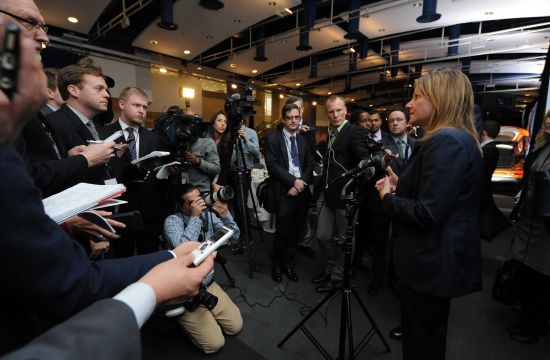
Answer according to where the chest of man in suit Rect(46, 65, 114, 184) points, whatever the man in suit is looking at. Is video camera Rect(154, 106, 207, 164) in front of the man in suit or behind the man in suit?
in front

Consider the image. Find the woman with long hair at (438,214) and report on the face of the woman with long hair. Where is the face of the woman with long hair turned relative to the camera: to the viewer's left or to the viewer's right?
to the viewer's left

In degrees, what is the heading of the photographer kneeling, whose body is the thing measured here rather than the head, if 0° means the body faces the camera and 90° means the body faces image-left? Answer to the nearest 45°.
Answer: approximately 315°

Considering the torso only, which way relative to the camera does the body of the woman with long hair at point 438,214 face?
to the viewer's left

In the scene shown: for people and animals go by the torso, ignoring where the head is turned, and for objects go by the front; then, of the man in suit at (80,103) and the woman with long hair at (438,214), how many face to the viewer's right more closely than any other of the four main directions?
1

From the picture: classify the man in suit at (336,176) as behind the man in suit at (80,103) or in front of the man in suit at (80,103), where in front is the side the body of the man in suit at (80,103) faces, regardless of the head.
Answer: in front

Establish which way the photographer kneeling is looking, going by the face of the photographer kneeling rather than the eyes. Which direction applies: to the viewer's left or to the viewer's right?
to the viewer's right

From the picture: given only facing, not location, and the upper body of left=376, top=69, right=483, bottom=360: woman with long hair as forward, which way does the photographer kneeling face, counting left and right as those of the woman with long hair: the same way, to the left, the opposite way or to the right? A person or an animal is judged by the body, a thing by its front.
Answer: the opposite way

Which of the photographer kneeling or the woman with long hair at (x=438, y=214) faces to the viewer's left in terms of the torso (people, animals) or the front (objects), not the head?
the woman with long hair

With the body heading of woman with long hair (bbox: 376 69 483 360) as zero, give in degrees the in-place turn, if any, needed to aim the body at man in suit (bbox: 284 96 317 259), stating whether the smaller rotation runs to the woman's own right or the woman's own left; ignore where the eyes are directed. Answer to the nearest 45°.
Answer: approximately 45° to the woman's own right

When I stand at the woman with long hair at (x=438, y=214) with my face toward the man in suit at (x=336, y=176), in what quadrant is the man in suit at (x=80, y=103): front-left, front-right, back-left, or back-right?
front-left

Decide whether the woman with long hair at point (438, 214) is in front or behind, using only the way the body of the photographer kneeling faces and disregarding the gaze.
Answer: in front

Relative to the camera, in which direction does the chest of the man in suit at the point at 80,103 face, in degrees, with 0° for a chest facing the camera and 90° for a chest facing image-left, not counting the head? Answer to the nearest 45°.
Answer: approximately 270°
